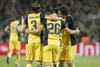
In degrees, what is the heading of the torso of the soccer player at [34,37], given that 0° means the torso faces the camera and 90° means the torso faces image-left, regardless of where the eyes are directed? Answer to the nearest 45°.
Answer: approximately 180°
